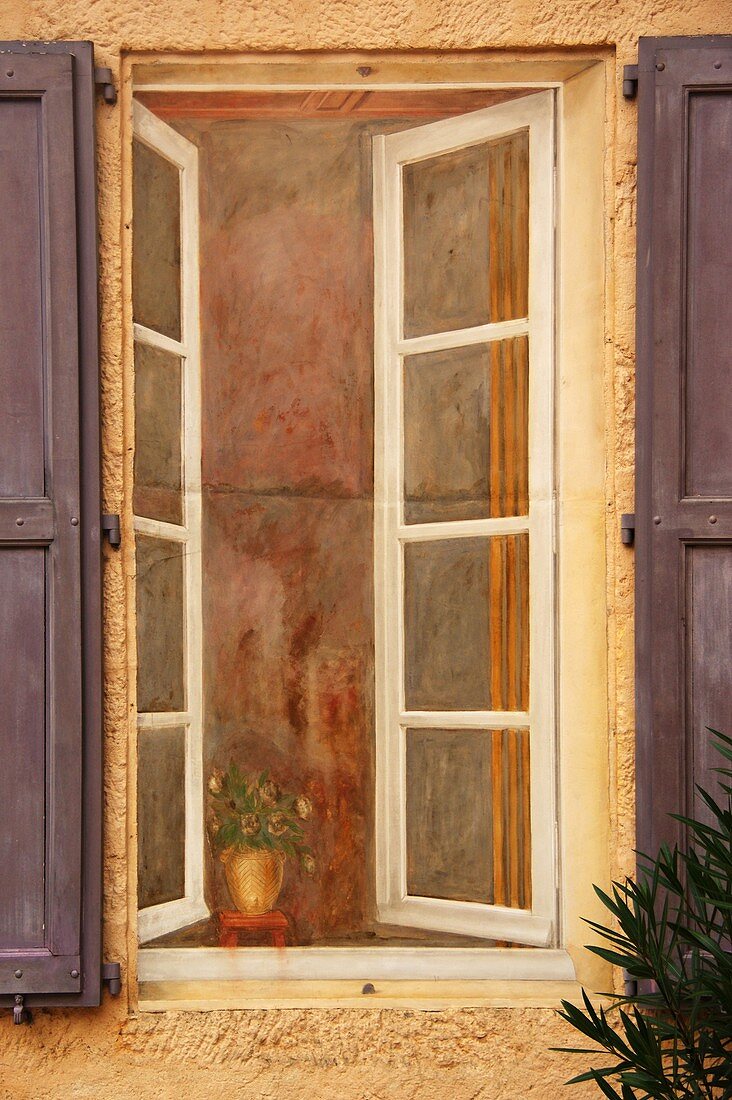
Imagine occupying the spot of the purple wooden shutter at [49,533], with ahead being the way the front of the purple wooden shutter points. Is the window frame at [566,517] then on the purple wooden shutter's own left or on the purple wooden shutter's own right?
on the purple wooden shutter's own left

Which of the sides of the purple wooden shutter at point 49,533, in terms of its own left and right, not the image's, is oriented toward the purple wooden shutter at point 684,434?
left

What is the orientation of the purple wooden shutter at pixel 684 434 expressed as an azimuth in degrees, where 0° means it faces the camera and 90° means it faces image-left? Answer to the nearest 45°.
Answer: approximately 0°

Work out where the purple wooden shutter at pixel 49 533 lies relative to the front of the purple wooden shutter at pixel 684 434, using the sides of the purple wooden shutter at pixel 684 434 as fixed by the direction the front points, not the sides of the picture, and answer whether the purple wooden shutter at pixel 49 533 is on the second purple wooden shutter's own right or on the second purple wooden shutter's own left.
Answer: on the second purple wooden shutter's own right
